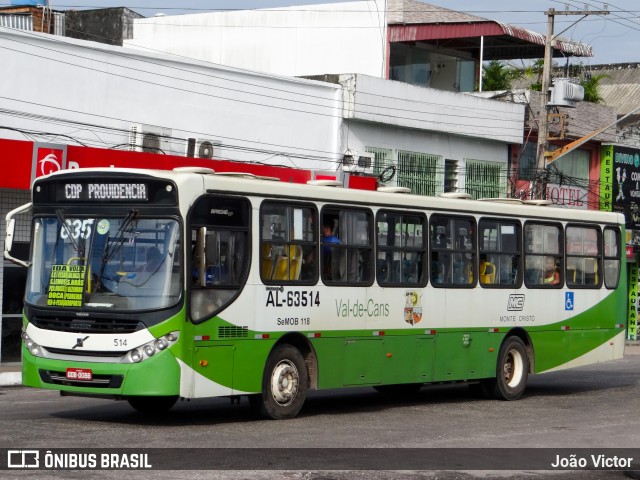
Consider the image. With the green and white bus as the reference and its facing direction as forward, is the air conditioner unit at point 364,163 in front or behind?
behind

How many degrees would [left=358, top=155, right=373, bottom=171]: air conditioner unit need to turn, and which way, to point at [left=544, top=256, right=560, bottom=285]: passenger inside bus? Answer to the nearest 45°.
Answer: approximately 45° to its left

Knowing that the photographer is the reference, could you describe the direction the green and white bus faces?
facing the viewer and to the left of the viewer

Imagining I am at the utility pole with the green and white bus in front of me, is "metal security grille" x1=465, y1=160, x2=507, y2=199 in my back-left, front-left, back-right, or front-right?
back-right

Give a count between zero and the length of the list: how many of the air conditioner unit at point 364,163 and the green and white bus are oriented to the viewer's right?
0

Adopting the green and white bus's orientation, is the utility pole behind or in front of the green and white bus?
behind

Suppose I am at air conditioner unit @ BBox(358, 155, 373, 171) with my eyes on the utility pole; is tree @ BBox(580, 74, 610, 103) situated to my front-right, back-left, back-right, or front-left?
front-left
